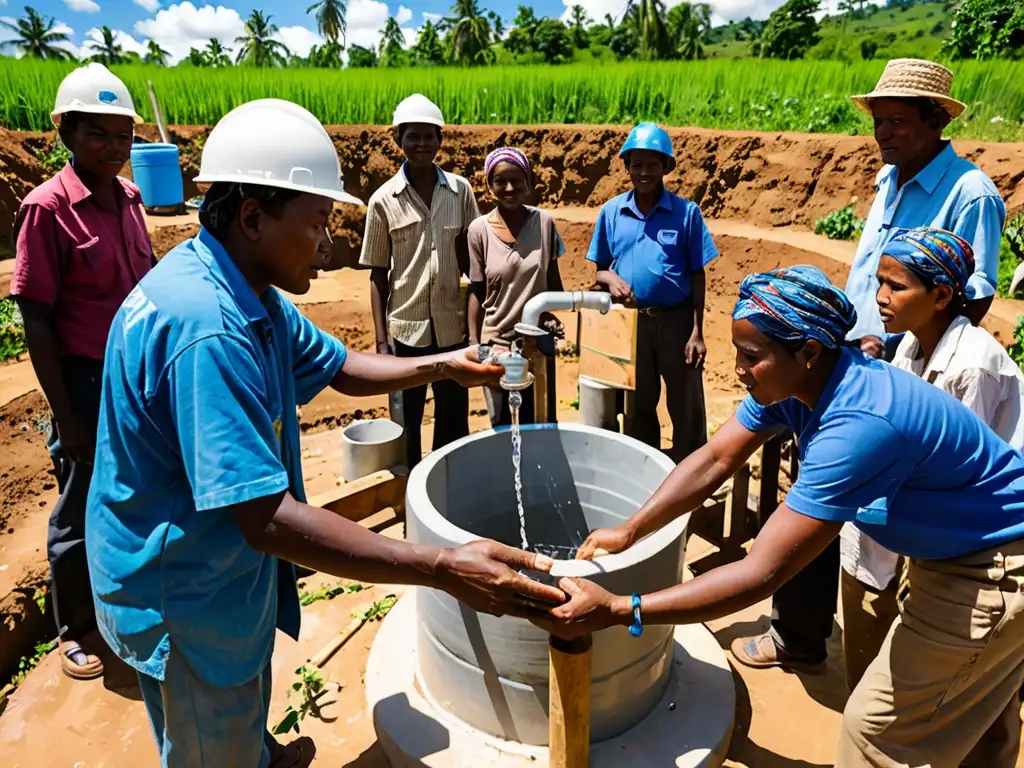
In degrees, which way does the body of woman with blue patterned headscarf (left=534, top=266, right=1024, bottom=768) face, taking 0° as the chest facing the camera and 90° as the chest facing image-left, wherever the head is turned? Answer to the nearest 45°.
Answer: approximately 90°

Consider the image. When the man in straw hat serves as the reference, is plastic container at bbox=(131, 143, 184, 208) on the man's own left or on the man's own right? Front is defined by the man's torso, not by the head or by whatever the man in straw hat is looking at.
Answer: on the man's own right

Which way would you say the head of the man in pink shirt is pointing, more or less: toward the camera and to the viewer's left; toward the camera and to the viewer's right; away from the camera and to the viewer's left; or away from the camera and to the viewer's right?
toward the camera and to the viewer's right

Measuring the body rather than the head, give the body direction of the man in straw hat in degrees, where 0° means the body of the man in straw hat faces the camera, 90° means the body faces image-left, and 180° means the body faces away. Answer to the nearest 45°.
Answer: approximately 45°

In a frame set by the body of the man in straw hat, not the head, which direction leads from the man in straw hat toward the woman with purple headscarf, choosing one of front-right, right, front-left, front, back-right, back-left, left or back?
front-right

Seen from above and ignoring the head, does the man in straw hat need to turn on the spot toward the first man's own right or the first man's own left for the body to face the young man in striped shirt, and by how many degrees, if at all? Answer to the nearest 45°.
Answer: approximately 45° to the first man's own right

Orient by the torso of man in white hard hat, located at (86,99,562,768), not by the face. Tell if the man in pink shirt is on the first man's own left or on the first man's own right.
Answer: on the first man's own left

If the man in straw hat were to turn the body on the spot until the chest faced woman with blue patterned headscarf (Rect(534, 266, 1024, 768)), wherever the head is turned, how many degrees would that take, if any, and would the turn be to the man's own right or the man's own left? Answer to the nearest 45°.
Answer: approximately 45° to the man's own left

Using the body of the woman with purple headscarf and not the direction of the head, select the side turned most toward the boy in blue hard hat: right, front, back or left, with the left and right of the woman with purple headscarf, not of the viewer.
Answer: left

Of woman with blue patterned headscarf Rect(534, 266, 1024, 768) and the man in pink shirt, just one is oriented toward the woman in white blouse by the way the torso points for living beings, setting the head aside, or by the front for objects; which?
the man in pink shirt

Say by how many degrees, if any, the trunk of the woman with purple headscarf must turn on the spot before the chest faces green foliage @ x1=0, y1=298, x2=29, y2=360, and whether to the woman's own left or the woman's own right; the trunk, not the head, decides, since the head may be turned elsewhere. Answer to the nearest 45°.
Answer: approximately 135° to the woman's own right

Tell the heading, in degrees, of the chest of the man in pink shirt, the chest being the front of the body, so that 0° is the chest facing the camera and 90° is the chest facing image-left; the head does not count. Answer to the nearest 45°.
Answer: approximately 315°

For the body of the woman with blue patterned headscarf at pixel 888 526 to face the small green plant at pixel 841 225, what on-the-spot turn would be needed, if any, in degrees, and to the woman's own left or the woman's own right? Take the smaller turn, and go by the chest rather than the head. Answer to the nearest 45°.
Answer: approximately 90° to the woman's own right
